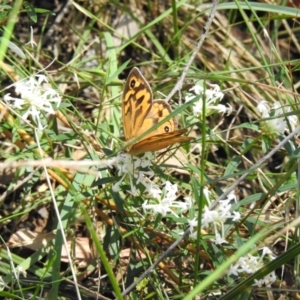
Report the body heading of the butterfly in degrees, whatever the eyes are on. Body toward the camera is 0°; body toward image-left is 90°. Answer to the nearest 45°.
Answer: approximately 90°
